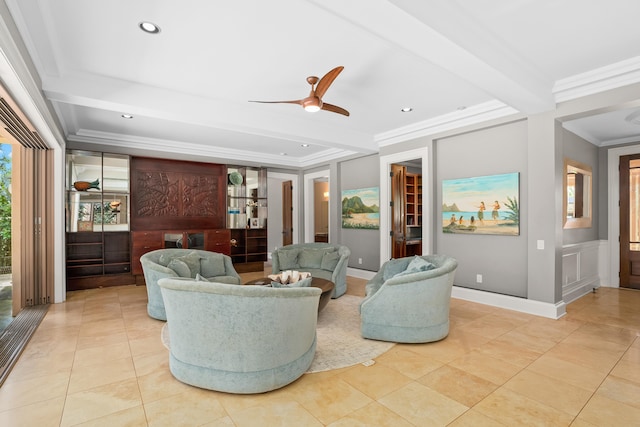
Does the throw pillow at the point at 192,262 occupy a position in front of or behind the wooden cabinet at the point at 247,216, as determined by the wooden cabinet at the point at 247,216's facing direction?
in front

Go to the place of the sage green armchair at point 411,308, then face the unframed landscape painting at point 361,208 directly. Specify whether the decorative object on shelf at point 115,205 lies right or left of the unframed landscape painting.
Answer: left

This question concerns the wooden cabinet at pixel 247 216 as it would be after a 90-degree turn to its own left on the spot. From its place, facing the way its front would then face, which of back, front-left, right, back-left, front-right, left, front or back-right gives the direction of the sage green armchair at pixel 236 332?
right

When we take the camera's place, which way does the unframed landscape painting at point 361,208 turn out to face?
facing the viewer and to the left of the viewer

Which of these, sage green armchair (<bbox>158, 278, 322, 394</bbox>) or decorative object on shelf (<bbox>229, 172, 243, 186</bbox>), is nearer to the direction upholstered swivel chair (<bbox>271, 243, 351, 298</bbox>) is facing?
the sage green armchair

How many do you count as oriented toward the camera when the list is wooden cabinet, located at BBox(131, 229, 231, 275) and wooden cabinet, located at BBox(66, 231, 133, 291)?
2

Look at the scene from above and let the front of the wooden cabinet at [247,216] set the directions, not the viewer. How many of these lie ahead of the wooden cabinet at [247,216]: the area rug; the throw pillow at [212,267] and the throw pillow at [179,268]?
3

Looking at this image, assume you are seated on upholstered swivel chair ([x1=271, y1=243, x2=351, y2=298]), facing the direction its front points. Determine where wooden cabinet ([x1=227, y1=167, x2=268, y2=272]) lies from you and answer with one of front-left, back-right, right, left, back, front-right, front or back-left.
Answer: right

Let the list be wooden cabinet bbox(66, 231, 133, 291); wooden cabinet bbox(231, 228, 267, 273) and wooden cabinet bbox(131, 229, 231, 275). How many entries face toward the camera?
3

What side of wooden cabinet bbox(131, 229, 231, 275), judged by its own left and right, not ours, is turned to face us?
front

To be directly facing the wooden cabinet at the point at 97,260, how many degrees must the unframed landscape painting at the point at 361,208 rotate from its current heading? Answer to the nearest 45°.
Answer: approximately 45° to its right

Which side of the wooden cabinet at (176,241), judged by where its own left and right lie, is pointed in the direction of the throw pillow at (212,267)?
front

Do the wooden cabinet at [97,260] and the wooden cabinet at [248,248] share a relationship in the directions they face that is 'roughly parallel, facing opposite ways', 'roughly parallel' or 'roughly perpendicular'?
roughly parallel

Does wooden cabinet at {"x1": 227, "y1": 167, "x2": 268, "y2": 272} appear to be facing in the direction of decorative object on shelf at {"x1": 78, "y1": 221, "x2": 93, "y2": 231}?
no

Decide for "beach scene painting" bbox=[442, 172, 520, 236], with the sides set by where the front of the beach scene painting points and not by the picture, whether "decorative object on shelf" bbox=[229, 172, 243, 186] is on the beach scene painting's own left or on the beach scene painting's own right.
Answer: on the beach scene painting's own right

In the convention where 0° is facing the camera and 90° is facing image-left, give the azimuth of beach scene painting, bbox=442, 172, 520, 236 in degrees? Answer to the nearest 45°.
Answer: approximately 45°

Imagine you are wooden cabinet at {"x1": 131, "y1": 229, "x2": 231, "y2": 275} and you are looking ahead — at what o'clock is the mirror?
The mirror is roughly at 10 o'clock from the wooden cabinet.

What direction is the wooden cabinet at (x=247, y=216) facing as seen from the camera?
toward the camera

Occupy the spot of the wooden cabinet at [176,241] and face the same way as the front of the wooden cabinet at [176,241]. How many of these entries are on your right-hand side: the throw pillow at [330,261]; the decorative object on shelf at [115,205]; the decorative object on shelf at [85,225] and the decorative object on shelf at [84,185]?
3
